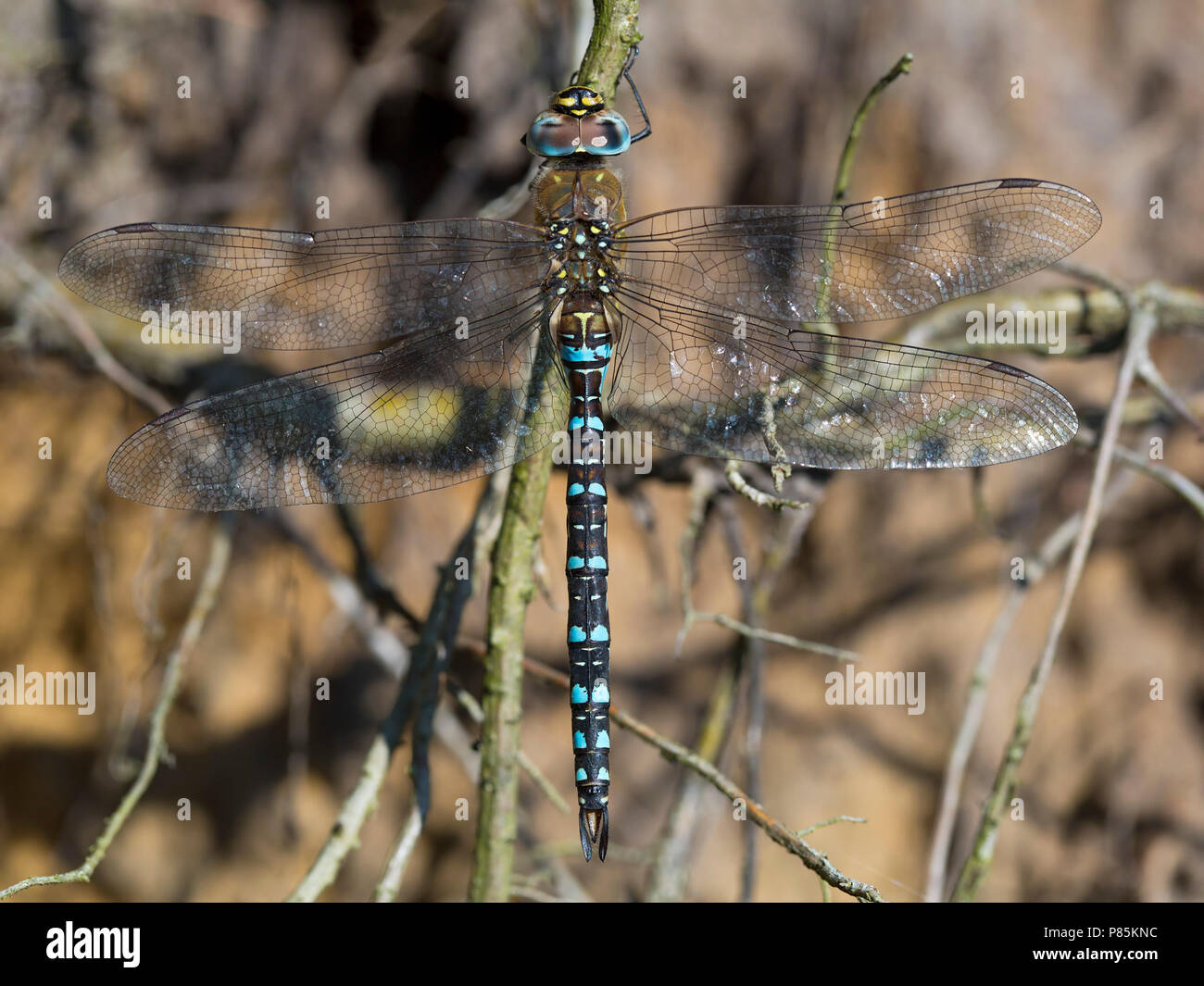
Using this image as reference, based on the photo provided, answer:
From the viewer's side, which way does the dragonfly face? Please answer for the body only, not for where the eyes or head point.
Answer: away from the camera
